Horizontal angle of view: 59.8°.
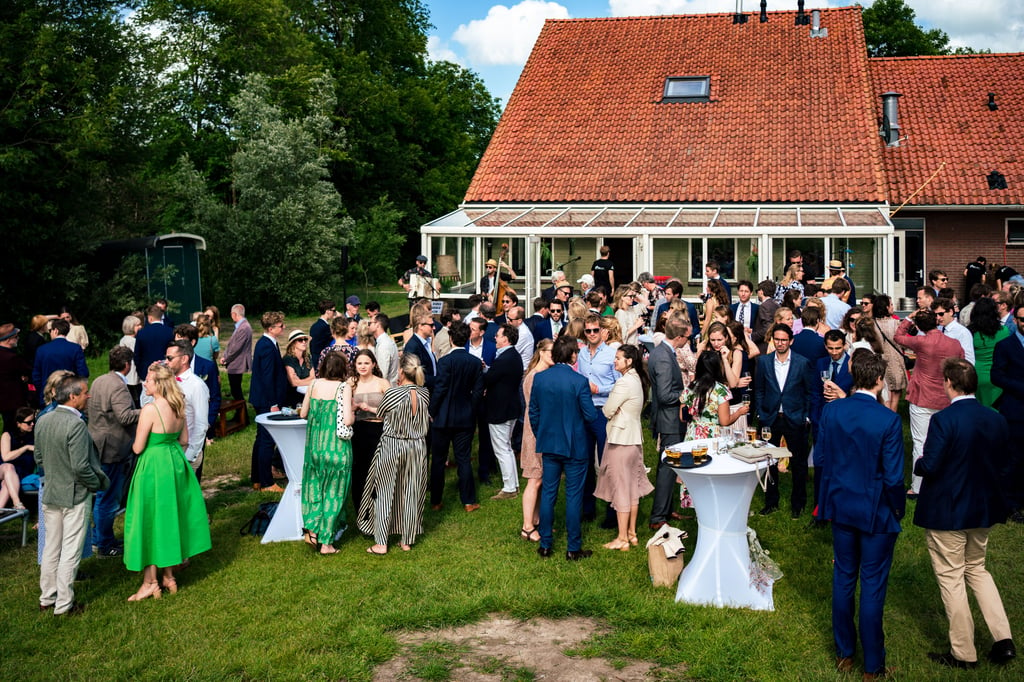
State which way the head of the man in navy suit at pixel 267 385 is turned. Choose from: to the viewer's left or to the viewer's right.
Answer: to the viewer's right

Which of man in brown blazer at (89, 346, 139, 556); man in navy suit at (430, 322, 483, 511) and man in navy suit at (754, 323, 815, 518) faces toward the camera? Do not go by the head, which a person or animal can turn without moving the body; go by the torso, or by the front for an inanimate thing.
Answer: man in navy suit at (754, 323, 815, 518)

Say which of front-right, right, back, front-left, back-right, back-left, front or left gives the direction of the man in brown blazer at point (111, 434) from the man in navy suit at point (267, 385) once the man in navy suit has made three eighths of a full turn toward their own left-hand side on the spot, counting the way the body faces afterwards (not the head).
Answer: left

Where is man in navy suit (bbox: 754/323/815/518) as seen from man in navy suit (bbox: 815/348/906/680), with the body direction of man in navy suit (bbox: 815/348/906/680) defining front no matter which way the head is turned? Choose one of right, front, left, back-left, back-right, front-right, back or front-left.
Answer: front

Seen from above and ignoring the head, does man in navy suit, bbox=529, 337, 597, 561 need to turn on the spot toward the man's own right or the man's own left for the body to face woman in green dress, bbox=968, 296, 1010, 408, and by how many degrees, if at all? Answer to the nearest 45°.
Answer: approximately 90° to the man's own right

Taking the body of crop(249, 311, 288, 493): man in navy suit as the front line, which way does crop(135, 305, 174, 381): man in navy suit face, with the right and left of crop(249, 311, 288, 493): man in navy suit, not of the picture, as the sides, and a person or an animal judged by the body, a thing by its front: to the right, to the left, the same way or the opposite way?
to the left

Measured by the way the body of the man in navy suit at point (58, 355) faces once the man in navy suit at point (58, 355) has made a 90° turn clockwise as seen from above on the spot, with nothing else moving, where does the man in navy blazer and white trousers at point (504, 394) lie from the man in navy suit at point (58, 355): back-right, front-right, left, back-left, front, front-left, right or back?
front-right

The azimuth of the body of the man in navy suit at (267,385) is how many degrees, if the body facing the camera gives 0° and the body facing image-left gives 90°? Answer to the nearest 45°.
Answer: approximately 270°

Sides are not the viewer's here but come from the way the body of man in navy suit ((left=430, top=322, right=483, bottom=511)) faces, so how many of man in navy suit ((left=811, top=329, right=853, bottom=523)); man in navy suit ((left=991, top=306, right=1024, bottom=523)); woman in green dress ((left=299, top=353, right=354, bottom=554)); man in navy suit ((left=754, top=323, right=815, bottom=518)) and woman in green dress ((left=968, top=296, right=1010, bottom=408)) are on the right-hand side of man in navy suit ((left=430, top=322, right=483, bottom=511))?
4

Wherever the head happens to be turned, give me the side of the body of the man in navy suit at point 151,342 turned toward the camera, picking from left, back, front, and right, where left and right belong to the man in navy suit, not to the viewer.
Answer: back

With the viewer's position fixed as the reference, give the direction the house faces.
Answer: facing the viewer

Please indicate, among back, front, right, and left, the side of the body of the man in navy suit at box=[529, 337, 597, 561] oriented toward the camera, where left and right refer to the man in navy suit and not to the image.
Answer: back

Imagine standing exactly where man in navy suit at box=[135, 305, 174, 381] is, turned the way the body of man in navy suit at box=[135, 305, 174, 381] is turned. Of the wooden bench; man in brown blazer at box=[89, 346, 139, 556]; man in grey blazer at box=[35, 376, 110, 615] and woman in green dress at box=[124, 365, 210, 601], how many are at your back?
3

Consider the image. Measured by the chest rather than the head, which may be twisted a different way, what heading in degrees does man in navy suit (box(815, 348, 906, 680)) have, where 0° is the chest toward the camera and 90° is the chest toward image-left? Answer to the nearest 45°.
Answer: approximately 180°

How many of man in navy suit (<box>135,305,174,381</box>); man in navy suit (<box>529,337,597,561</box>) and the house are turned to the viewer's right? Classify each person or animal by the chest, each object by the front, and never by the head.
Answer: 0

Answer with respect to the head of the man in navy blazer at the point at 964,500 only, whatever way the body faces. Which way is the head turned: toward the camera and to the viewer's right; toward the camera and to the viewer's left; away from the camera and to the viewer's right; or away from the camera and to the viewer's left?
away from the camera and to the viewer's left

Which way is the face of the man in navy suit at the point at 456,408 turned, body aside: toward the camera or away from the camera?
away from the camera

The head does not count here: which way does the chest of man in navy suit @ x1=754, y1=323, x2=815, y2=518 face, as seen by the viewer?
toward the camera

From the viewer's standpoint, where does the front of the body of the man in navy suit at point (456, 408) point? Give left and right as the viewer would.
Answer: facing away from the viewer
